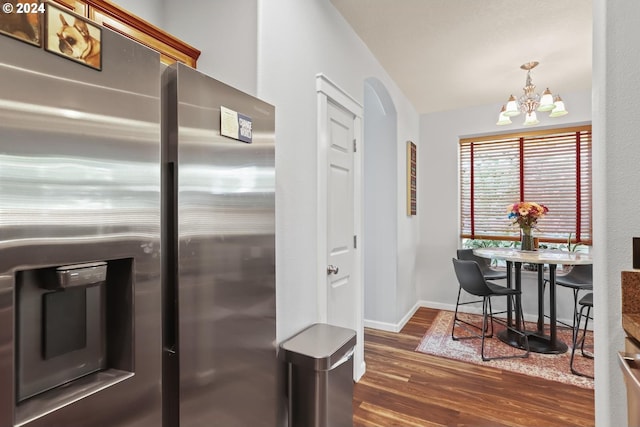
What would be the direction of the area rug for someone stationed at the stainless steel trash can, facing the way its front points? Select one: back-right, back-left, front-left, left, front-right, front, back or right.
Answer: left

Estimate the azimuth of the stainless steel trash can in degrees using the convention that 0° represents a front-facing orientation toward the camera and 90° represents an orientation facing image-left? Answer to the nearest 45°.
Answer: approximately 315°

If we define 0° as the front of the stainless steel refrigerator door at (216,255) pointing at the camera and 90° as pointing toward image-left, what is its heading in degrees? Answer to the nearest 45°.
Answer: approximately 315°

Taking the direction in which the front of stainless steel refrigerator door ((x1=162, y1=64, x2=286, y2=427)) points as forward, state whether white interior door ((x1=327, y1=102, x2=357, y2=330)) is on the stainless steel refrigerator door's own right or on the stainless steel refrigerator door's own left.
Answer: on the stainless steel refrigerator door's own left

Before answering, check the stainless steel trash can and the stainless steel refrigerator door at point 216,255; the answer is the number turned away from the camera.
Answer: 0
